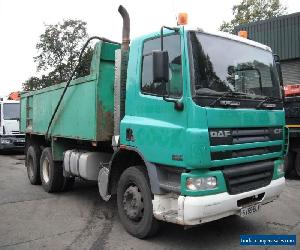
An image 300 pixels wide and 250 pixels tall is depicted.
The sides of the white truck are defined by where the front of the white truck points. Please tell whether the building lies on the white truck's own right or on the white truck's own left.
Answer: on the white truck's own left

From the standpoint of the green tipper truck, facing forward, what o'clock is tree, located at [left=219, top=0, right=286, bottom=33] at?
The tree is roughly at 8 o'clock from the green tipper truck.

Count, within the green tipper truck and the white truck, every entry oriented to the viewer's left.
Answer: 0

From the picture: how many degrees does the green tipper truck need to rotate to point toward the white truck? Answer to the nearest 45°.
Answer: approximately 180°

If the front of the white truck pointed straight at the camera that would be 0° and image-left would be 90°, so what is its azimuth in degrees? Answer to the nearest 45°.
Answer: approximately 0°

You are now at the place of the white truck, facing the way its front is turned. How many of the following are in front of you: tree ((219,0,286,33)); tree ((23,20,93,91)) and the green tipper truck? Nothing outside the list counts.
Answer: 1

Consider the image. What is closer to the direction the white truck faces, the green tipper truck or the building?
the green tipper truck

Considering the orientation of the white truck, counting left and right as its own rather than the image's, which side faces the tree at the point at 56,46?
back
